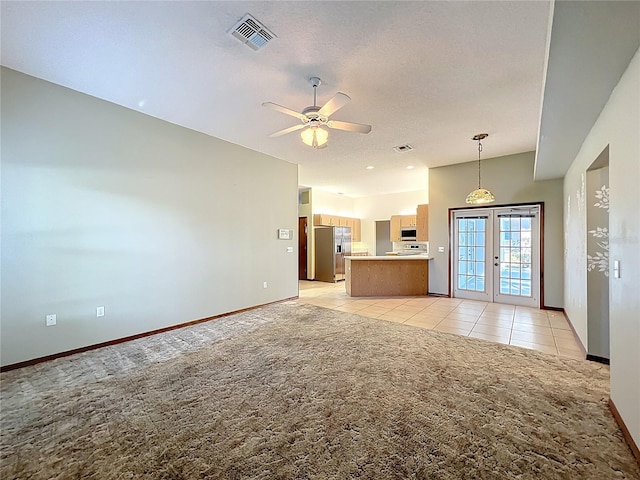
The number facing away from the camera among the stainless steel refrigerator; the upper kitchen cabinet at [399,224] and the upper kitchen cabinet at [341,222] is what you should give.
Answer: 0

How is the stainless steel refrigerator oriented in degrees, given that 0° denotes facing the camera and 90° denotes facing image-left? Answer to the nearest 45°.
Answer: approximately 315°

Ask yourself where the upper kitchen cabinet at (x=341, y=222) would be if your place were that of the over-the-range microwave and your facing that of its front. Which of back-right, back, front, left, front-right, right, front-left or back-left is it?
right

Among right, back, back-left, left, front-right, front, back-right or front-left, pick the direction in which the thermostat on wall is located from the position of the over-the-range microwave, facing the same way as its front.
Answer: front-right

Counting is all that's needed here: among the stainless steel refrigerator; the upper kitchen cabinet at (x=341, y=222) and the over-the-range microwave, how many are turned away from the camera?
0

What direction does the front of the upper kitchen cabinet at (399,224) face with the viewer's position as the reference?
facing the viewer

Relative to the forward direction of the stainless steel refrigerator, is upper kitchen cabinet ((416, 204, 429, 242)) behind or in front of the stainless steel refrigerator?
in front

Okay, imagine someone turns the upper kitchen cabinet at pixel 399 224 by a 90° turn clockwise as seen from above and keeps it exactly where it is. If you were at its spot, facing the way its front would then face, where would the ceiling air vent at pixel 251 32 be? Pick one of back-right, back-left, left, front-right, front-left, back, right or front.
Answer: left

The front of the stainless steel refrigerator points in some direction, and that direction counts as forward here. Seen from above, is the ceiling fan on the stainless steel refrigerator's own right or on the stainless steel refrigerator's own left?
on the stainless steel refrigerator's own right

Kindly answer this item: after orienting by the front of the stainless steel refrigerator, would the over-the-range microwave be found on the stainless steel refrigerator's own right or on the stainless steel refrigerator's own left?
on the stainless steel refrigerator's own left

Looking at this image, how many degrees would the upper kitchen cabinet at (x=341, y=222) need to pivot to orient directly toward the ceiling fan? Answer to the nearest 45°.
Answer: approximately 45° to its right

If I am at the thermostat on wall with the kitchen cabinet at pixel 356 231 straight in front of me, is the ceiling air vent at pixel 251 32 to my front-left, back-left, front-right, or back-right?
back-right

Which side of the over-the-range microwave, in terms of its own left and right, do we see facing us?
front

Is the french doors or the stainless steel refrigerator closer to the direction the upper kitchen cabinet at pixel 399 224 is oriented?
the french doors

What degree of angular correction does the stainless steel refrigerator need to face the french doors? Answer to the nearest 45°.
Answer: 0° — it already faces it
